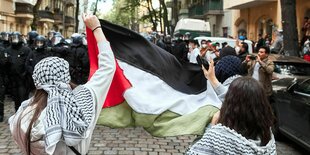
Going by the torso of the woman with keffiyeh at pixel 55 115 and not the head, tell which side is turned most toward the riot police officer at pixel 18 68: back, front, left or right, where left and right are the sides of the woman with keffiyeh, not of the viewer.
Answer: front

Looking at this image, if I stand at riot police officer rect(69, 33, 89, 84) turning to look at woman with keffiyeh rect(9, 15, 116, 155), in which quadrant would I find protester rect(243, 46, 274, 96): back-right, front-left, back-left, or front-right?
front-left

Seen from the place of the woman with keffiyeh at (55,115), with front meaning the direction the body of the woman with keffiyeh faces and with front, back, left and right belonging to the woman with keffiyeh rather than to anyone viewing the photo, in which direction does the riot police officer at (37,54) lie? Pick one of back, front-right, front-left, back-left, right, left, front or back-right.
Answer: front

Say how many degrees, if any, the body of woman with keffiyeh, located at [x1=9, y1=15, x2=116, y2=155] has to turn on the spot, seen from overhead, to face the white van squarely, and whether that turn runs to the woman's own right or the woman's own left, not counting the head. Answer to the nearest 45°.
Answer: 0° — they already face it

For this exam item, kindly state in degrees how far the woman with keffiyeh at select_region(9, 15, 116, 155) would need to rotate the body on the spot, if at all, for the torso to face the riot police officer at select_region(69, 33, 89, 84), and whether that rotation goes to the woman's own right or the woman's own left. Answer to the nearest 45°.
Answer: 0° — they already face them

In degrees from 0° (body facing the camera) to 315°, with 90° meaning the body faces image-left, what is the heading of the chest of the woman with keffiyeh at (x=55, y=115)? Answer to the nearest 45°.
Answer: approximately 180°

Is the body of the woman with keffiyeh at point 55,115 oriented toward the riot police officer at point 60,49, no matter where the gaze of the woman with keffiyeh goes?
yes

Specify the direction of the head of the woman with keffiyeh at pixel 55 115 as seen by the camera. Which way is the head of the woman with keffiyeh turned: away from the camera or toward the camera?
away from the camera

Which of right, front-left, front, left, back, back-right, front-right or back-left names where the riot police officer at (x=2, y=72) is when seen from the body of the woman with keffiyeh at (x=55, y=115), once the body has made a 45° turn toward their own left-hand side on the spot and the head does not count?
front-right

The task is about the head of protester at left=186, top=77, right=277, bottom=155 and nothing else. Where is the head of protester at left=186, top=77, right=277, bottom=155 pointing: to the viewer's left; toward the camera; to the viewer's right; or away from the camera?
away from the camera

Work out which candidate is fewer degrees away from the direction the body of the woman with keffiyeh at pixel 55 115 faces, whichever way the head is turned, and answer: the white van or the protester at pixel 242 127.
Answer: the white van
